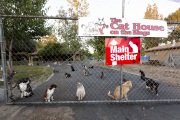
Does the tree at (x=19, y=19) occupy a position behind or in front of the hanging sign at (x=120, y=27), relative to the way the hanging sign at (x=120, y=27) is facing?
behind

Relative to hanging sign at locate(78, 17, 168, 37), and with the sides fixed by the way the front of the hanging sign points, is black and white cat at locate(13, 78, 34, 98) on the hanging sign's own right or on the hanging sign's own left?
on the hanging sign's own right

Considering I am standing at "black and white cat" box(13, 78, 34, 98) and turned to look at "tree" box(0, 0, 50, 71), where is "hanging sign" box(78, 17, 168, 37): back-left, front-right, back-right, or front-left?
back-right

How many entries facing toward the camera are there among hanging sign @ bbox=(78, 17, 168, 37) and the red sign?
2

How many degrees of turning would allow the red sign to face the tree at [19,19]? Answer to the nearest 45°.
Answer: approximately 135° to its right

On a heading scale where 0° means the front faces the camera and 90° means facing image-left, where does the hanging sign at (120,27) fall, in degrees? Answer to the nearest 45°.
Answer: approximately 0°

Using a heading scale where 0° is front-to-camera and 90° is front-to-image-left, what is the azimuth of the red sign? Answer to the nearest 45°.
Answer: approximately 0°

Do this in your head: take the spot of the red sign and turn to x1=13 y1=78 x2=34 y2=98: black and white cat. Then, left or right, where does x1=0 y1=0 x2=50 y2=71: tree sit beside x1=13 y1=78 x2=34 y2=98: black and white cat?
right
